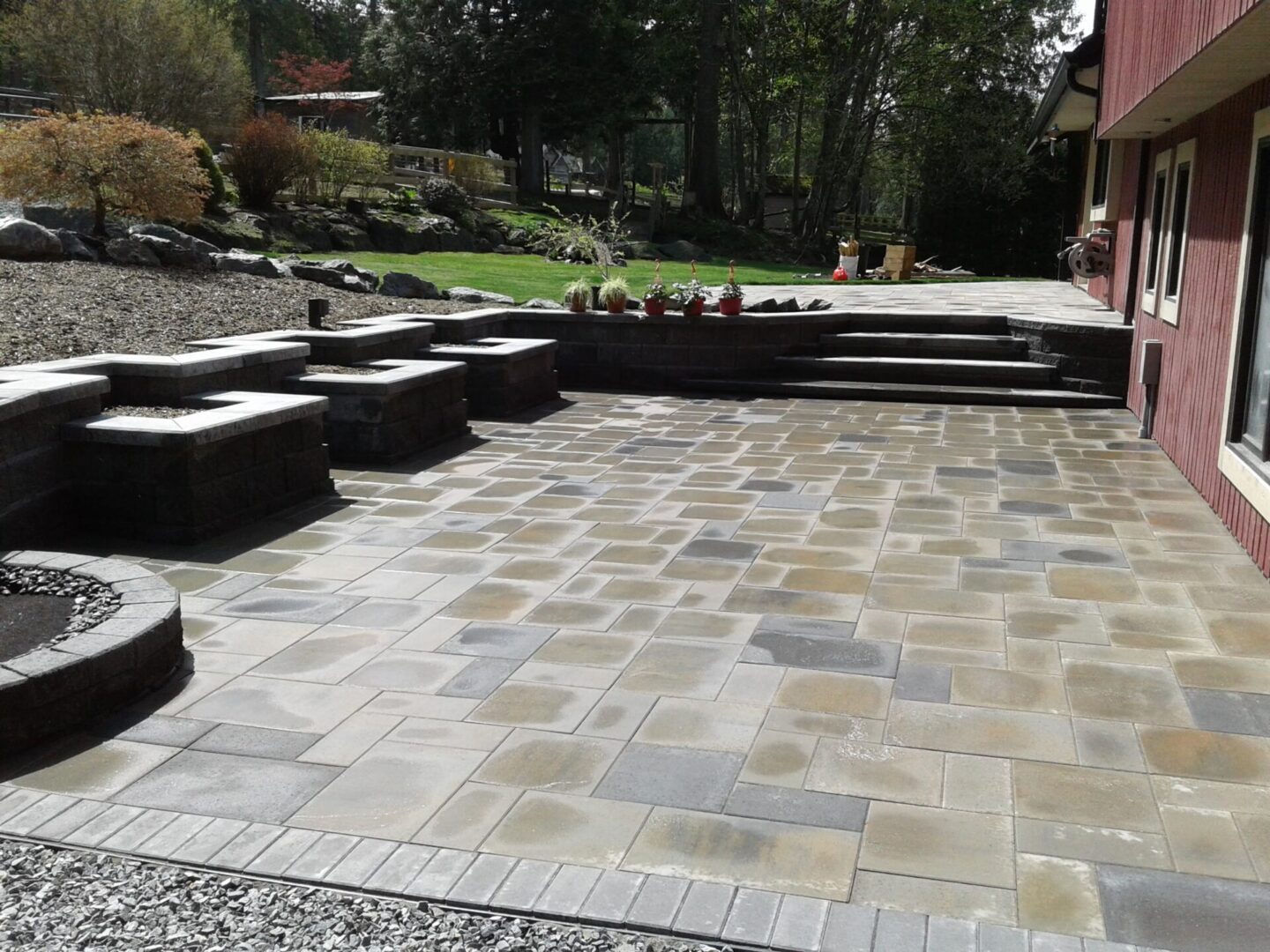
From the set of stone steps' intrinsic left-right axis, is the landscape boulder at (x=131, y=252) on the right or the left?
on its right

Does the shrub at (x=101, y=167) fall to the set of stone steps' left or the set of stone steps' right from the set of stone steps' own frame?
on its right

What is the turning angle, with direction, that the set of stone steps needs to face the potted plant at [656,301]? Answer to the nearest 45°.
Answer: approximately 90° to its right

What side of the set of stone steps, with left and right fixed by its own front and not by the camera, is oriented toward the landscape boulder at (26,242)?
right

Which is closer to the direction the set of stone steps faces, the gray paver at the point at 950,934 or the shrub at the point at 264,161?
the gray paver

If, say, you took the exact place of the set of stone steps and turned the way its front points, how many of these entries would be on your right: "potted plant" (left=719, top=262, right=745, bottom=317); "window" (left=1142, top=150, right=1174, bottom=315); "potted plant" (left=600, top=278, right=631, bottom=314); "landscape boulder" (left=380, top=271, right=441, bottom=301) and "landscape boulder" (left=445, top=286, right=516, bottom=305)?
4

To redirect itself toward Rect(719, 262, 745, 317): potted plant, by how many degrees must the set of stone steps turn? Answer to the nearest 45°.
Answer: approximately 90° to its right

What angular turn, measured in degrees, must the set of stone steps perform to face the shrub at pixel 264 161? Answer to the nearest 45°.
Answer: approximately 135° to its right

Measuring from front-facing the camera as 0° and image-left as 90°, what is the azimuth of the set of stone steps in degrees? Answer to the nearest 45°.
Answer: approximately 0°
